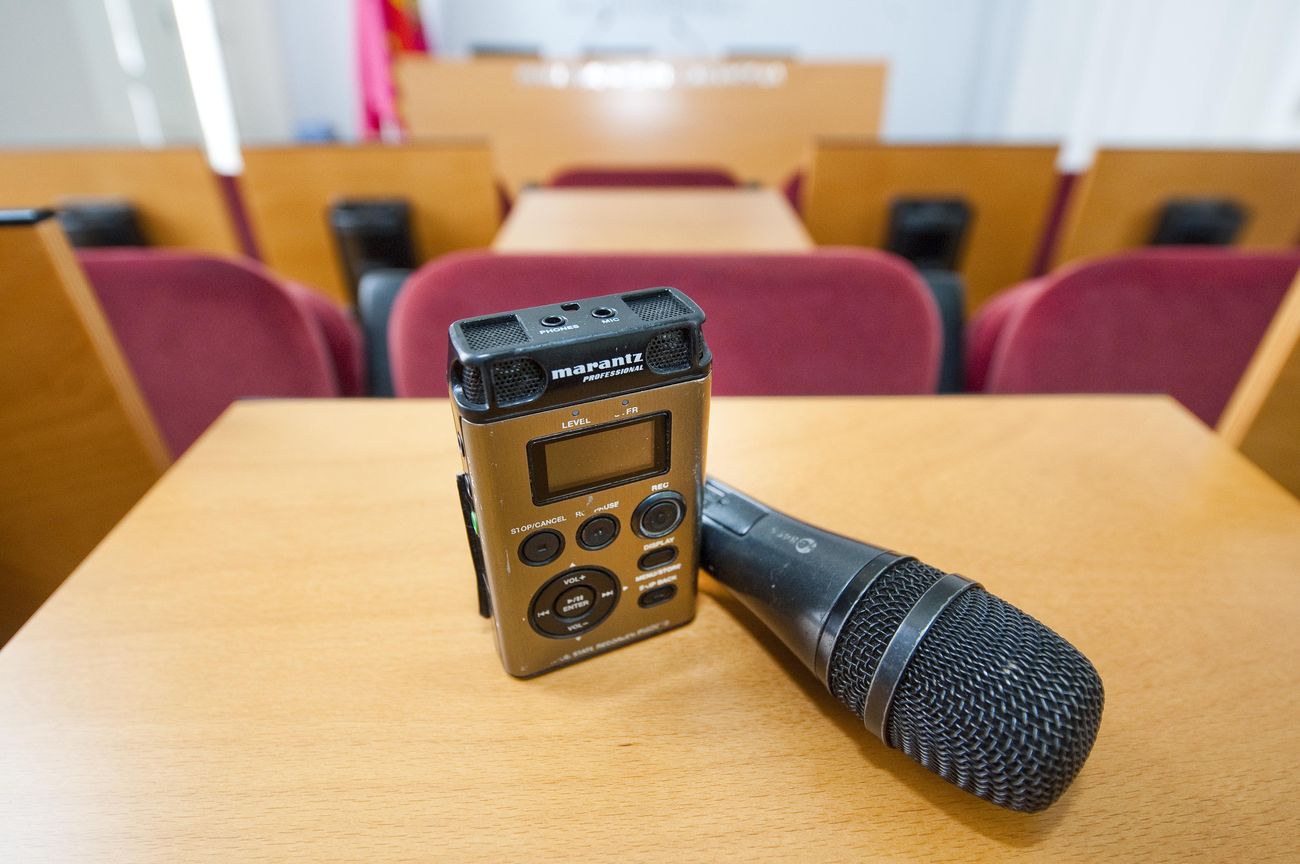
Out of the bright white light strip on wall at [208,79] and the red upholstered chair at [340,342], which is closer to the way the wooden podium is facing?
the red upholstered chair

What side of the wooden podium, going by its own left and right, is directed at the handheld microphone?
front

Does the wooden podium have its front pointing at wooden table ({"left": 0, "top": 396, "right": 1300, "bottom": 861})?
yes

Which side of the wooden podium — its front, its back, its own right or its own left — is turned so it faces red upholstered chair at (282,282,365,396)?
front

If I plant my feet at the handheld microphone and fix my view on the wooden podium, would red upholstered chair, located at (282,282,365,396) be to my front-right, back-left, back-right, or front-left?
front-left

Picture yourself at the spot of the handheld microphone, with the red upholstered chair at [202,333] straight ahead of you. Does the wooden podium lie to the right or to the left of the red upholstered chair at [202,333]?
right

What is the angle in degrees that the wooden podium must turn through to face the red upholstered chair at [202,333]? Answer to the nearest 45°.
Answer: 0° — it already faces it

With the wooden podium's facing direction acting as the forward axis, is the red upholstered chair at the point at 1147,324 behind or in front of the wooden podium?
in front

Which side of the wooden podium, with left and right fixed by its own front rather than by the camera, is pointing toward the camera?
front

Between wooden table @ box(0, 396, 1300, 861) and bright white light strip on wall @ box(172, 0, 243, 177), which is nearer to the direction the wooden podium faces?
the wooden table

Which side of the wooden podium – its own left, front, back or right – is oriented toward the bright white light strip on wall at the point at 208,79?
right

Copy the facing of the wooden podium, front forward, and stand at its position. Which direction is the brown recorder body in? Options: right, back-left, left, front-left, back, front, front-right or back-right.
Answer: front
